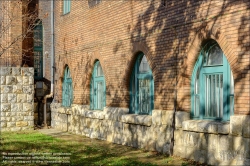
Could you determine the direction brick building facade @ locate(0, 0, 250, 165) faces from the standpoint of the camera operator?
facing the viewer and to the left of the viewer
